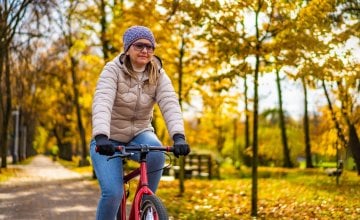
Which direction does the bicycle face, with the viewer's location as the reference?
facing the viewer and to the right of the viewer

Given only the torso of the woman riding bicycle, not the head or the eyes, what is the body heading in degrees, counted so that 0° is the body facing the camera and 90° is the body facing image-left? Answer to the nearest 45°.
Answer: approximately 315°
